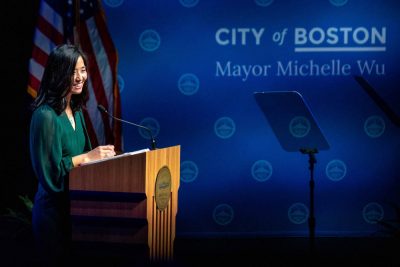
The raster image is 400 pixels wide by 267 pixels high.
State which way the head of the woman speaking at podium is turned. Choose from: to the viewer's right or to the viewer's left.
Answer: to the viewer's right

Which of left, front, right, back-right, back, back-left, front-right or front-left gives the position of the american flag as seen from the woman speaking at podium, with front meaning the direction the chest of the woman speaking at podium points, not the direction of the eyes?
back-left

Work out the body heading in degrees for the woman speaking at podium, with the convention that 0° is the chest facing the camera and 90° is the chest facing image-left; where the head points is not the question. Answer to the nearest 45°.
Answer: approximately 315°

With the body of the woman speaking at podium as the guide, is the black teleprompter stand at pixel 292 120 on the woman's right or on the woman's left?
on the woman's left
